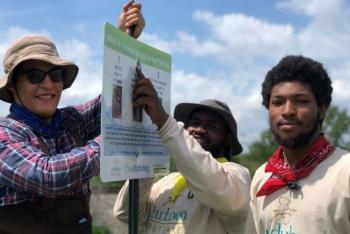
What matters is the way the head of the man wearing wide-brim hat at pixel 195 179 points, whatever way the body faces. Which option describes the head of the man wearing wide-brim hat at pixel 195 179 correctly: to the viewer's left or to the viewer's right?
to the viewer's left

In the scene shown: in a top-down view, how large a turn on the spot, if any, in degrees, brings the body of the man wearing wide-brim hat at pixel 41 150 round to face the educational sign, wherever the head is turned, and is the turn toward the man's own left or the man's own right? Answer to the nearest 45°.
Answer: approximately 45° to the man's own left

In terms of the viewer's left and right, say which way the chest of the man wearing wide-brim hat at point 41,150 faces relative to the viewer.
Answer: facing the viewer and to the right of the viewer

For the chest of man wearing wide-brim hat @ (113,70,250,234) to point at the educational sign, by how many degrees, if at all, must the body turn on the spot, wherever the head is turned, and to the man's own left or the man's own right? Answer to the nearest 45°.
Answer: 0° — they already face it

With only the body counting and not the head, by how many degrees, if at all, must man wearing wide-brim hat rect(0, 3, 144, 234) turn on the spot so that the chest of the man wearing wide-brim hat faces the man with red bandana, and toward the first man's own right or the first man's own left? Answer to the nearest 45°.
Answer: approximately 45° to the first man's own left

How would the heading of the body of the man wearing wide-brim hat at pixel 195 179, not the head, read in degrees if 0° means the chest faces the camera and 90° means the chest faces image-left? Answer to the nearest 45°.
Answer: approximately 45°

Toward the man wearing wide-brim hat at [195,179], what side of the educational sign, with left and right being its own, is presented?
left

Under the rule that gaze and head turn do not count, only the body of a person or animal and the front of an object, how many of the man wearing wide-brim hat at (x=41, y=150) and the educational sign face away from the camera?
0

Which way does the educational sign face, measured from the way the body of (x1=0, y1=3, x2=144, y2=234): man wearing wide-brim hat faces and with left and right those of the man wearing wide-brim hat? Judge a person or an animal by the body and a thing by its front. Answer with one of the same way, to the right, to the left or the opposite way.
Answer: the same way

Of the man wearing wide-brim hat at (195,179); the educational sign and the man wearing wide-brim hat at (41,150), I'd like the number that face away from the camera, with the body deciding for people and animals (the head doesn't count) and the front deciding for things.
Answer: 0
